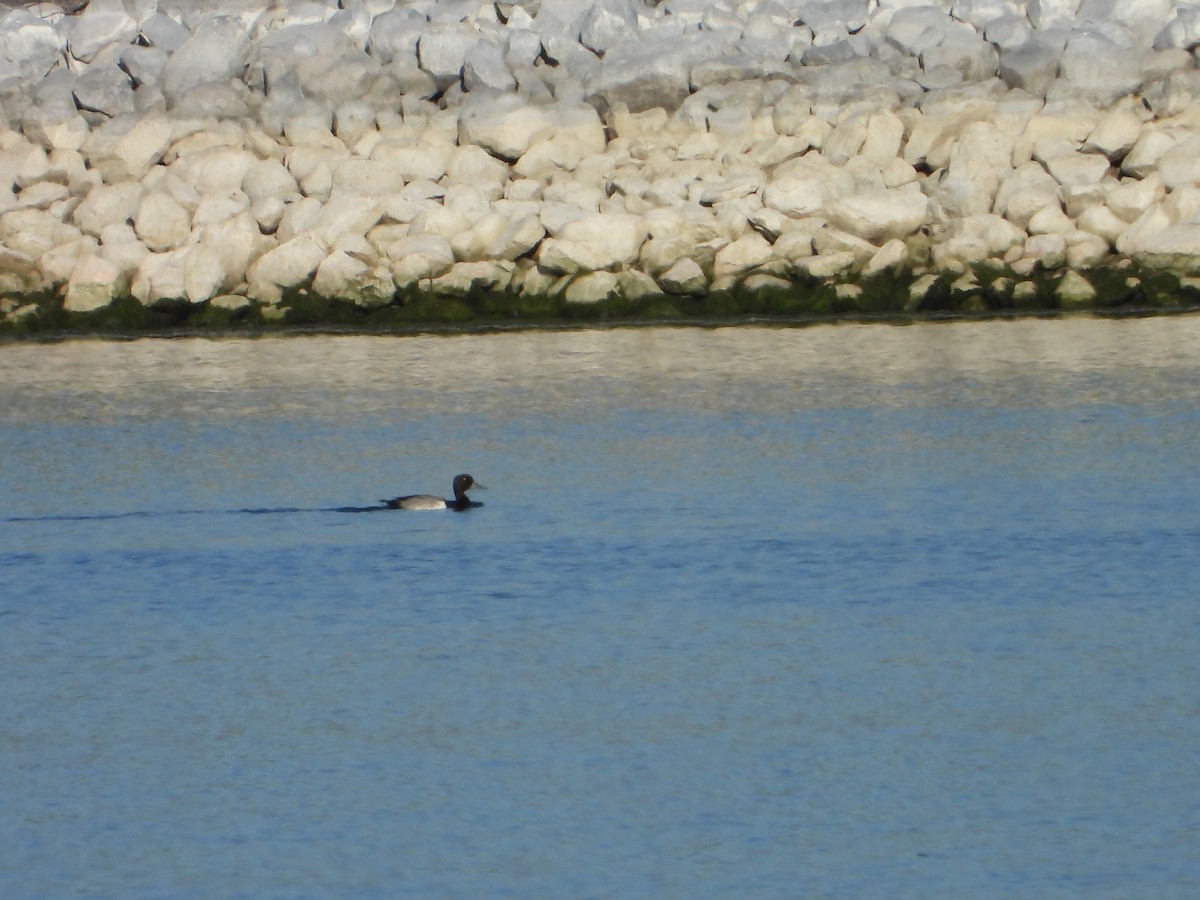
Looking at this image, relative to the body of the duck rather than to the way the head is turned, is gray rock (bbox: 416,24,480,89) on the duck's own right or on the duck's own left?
on the duck's own left

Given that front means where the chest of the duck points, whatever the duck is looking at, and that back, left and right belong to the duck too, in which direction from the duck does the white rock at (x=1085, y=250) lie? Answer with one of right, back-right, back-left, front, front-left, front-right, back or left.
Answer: front-left

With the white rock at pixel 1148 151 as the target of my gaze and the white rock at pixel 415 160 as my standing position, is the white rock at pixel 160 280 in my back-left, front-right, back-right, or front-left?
back-right

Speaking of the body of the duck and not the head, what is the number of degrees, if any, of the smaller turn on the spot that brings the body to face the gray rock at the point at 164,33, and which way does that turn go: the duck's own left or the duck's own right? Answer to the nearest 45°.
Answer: approximately 90° to the duck's own left

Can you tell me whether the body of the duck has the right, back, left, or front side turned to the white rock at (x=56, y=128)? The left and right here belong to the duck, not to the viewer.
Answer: left

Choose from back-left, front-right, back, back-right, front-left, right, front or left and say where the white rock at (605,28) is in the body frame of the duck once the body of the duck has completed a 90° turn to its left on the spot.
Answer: front

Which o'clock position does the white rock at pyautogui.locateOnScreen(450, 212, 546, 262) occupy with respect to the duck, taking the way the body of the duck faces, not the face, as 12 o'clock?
The white rock is roughly at 9 o'clock from the duck.

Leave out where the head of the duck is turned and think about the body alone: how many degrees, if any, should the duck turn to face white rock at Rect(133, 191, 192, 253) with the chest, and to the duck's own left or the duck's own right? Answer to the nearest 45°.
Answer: approximately 90° to the duck's own left

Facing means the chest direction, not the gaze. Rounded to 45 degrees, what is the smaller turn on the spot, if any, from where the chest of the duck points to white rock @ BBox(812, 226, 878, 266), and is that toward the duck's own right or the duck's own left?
approximately 45° to the duck's own left

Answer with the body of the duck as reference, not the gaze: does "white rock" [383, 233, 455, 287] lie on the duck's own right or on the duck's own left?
on the duck's own left

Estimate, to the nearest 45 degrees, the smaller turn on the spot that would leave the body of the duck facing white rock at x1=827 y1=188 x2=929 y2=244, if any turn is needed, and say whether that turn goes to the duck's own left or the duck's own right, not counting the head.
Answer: approximately 45° to the duck's own left

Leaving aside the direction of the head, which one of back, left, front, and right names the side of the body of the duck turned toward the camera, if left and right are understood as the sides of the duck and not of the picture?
right

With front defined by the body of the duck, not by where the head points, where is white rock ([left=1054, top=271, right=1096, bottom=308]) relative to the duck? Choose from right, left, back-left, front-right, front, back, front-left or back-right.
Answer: front-left

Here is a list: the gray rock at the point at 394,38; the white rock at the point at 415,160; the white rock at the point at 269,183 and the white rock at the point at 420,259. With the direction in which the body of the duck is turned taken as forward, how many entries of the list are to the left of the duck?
4

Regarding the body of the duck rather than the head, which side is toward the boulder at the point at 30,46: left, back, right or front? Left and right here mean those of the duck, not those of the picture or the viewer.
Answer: left
